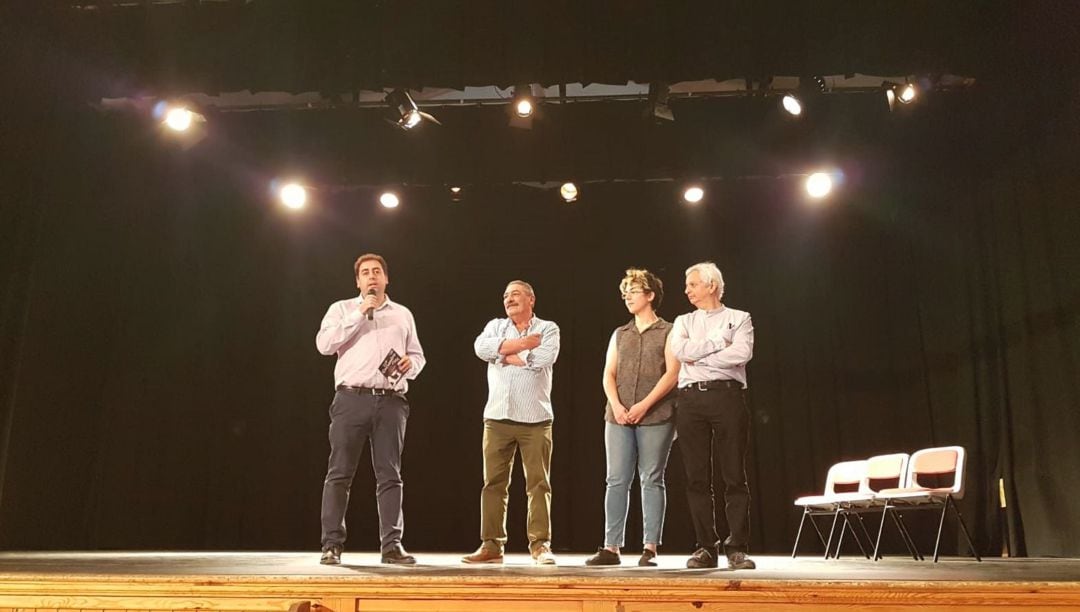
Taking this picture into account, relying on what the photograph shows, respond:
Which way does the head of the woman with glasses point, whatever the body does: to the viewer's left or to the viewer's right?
to the viewer's left

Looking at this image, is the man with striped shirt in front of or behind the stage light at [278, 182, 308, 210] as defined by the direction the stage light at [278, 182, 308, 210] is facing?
in front

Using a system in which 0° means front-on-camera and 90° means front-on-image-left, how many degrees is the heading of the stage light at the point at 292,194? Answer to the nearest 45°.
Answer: approximately 0°

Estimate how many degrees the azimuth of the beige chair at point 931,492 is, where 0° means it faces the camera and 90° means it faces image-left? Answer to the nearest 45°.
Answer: approximately 45°
